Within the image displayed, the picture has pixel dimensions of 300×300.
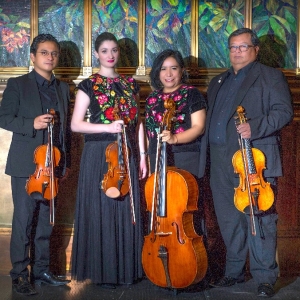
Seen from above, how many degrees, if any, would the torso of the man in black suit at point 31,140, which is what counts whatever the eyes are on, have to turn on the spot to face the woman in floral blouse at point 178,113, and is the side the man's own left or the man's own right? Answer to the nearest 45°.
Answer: approximately 45° to the man's own left

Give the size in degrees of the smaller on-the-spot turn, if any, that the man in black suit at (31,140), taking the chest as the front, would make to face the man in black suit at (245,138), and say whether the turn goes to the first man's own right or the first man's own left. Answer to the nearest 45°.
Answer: approximately 45° to the first man's own left

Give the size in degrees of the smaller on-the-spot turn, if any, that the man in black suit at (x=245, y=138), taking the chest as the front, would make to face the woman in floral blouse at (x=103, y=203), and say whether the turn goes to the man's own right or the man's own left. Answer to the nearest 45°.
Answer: approximately 45° to the man's own right

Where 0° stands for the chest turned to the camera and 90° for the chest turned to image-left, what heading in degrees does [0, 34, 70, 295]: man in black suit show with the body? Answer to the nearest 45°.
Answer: approximately 315°
